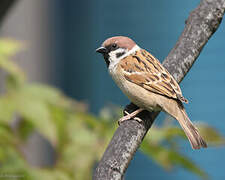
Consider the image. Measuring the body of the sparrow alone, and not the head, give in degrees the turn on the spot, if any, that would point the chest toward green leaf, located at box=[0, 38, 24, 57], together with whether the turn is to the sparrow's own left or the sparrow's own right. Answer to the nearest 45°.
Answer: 0° — it already faces it

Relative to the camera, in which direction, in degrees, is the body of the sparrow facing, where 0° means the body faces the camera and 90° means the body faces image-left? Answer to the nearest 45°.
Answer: approximately 90°
